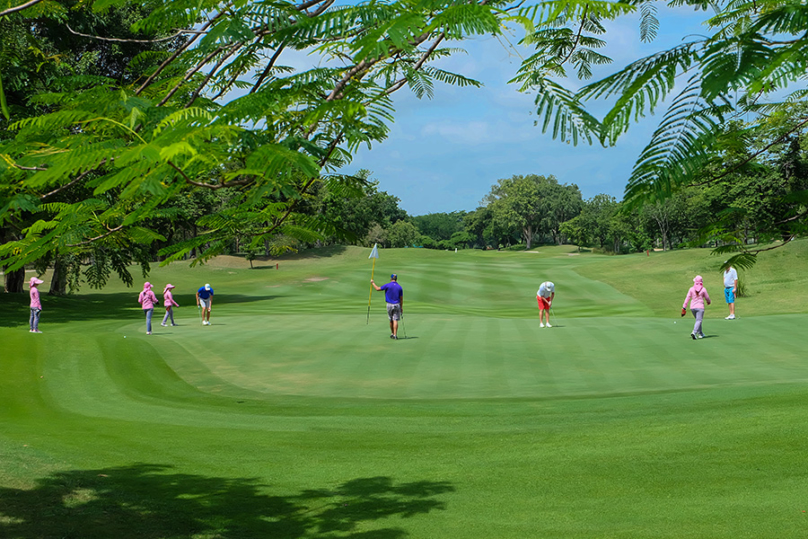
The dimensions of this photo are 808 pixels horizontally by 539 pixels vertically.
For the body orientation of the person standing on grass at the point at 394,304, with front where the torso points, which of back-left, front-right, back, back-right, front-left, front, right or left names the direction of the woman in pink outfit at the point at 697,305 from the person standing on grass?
right

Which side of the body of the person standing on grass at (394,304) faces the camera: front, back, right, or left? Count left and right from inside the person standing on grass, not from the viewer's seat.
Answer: back

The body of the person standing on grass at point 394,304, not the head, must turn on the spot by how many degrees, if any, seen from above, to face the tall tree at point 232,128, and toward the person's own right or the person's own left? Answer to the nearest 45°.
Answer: approximately 180°
